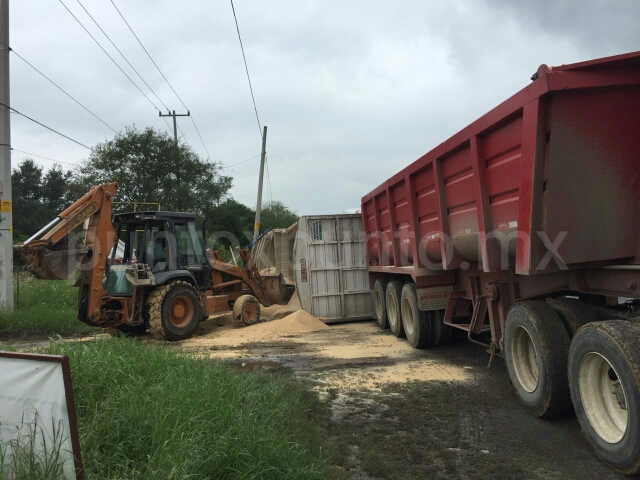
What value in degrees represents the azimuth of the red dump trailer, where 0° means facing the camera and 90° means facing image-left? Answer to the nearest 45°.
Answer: approximately 315°

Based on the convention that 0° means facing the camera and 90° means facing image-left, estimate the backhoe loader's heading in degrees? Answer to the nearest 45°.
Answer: approximately 225°

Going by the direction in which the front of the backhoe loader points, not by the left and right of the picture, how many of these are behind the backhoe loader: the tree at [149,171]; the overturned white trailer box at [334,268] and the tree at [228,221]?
0

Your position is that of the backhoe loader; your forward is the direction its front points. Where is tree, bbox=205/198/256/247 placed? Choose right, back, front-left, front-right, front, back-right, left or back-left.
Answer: front-left

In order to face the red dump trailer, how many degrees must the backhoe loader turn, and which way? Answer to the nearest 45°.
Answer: approximately 90° to its right

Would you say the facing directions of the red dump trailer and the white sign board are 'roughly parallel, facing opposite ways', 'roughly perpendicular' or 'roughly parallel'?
roughly parallel, facing opposite ways
